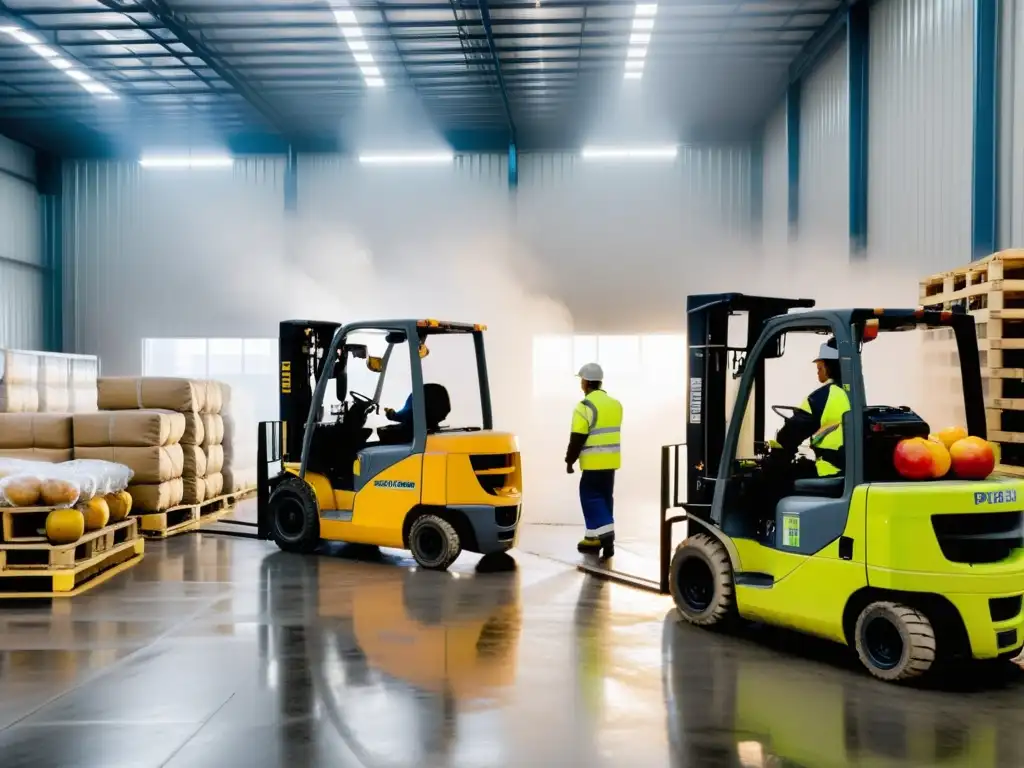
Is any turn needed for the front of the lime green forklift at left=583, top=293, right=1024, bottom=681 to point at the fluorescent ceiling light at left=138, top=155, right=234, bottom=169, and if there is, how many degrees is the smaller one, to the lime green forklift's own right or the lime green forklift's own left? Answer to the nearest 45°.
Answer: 0° — it already faces it

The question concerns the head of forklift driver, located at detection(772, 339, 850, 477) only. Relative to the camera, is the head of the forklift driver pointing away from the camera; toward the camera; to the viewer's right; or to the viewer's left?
to the viewer's left

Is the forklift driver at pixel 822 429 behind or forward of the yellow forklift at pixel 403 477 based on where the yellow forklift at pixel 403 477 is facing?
behind

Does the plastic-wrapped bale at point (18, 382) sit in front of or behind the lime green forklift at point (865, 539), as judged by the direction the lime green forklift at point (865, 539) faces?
in front

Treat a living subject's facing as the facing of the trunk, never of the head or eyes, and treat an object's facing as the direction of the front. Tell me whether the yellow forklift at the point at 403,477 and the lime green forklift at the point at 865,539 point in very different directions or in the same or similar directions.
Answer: same or similar directions

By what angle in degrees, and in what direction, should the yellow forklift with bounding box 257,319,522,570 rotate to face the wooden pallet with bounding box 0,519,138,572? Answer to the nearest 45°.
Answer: approximately 45° to its left

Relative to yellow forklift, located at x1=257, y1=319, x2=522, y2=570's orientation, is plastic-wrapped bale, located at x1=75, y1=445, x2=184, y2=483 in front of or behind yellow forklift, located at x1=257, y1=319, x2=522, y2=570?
in front

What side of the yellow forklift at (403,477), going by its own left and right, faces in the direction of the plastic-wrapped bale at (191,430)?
front

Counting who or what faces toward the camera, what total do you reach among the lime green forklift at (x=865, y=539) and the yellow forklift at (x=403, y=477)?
0

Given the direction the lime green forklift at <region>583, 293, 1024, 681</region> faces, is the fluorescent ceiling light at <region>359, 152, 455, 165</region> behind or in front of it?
in front

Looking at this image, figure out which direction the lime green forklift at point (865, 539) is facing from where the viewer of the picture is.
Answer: facing away from the viewer and to the left of the viewer

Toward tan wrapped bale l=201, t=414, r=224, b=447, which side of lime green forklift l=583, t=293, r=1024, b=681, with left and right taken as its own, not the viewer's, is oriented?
front

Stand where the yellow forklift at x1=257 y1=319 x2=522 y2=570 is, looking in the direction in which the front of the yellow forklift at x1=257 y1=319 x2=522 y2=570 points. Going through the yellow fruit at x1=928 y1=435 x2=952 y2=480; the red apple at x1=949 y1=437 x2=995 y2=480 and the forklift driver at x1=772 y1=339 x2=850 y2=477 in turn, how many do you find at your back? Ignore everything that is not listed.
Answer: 3

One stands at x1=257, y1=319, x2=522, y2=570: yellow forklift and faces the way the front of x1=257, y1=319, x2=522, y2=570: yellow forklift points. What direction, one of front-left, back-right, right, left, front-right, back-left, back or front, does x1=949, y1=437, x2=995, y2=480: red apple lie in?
back

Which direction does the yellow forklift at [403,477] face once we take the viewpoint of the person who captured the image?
facing away from the viewer and to the left of the viewer
